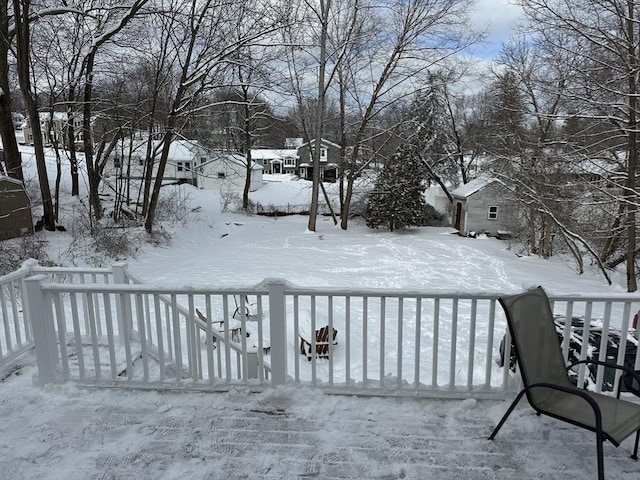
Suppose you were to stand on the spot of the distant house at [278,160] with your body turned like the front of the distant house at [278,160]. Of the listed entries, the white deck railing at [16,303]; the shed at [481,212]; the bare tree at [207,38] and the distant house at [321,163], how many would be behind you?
0

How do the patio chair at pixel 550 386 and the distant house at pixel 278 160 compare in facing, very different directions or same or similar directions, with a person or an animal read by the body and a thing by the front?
same or similar directions

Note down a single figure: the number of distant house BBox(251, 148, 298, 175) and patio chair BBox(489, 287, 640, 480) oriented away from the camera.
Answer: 0

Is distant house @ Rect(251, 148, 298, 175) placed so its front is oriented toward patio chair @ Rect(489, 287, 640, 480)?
yes

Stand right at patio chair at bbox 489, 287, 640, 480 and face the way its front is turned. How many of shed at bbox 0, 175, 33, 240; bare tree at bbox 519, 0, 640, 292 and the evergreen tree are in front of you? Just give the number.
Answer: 0

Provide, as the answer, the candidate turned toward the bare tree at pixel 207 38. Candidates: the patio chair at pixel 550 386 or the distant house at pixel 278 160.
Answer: the distant house

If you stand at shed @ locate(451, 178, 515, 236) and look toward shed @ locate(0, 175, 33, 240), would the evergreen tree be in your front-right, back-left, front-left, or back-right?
front-right

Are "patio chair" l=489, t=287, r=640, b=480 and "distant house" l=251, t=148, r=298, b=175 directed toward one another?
no

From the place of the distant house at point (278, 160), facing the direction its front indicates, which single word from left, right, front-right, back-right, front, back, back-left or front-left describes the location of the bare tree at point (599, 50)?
front

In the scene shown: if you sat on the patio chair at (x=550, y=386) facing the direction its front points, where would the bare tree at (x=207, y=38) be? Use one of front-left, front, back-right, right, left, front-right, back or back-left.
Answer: back

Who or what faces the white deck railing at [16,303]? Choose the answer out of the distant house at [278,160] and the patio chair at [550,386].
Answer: the distant house

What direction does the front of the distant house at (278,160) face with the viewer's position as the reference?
facing the viewer

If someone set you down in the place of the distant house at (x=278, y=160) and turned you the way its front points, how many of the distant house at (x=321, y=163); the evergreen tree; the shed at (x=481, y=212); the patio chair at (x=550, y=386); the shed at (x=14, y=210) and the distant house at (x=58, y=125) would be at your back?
0

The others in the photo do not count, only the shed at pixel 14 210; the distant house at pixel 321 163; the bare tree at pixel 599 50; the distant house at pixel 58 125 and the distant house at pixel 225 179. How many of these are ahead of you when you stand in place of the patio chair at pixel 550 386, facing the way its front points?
0

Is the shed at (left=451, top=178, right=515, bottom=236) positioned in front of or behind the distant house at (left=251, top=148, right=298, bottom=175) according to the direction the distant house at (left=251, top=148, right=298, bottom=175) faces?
in front

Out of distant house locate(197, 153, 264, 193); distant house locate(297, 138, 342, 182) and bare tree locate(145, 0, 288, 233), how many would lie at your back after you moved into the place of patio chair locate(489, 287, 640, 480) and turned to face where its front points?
3

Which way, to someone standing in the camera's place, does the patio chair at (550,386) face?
facing the viewer and to the right of the viewer

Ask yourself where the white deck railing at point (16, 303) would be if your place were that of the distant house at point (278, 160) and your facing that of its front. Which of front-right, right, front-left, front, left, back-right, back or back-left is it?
front

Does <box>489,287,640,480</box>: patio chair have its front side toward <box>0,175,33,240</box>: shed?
no
